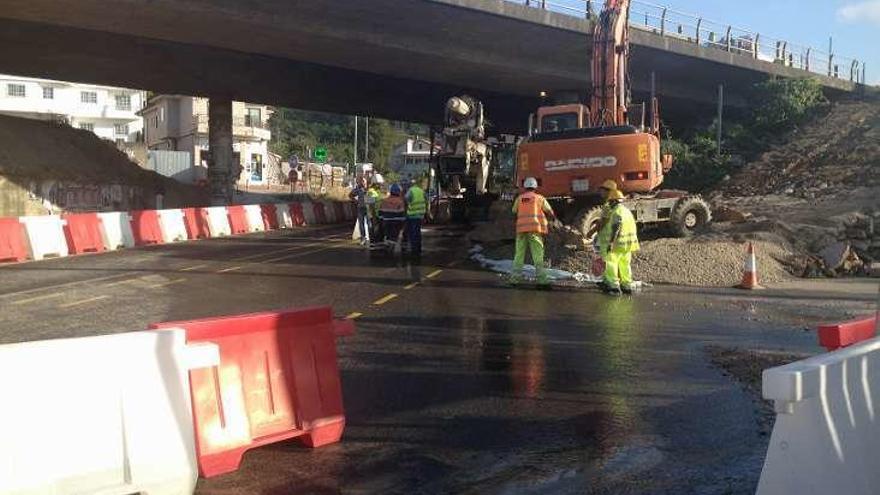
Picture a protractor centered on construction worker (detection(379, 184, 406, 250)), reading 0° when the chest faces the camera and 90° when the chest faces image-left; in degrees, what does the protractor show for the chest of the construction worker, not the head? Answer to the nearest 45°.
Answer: approximately 180°

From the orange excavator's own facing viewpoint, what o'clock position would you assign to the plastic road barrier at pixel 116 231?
The plastic road barrier is roughly at 9 o'clock from the orange excavator.

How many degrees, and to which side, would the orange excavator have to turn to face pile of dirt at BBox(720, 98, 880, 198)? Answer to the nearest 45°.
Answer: approximately 45° to its right

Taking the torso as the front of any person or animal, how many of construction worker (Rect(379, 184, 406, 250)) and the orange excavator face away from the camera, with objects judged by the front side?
2

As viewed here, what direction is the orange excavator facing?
away from the camera

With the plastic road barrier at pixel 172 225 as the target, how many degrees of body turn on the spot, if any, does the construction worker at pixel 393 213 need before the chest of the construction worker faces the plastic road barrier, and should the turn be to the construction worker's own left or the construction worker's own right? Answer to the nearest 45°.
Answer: approximately 45° to the construction worker's own left

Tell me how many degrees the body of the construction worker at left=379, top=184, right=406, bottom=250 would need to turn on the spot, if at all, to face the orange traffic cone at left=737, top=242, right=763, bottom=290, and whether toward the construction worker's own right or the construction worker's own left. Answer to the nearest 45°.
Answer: approximately 135° to the construction worker's own right

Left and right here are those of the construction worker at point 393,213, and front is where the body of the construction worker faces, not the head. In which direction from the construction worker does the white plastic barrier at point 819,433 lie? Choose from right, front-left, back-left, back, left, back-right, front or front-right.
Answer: back

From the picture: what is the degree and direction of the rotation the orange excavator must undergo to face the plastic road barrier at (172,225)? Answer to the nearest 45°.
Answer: approximately 90° to its left

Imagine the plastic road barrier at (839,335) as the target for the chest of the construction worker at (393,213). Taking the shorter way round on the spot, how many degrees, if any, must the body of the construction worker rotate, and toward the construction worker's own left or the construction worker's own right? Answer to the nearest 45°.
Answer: approximately 180°

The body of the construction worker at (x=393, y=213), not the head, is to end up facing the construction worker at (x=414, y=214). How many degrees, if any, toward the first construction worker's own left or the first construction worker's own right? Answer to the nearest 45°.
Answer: approximately 135° to the first construction worker's own right

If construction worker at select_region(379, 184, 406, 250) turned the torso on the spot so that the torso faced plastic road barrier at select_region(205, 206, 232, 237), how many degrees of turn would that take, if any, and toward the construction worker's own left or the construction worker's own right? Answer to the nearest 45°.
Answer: approximately 45° to the construction worker's own left

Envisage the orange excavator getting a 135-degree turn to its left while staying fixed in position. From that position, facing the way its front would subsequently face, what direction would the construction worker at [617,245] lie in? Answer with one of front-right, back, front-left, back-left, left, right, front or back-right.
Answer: front-left
